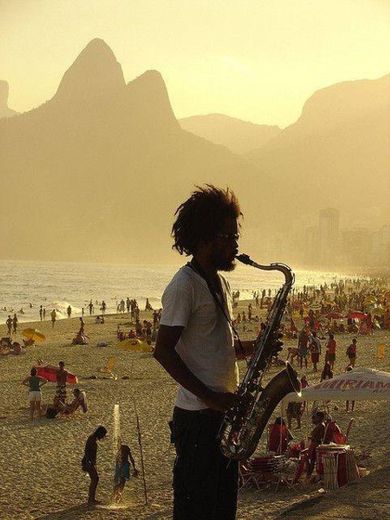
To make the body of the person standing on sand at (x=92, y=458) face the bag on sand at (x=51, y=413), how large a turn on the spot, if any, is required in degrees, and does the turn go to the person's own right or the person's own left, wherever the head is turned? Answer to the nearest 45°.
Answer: approximately 90° to the person's own left

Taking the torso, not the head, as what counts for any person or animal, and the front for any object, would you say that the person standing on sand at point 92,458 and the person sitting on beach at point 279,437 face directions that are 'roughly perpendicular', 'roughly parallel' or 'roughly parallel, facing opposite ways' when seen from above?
roughly perpendicular

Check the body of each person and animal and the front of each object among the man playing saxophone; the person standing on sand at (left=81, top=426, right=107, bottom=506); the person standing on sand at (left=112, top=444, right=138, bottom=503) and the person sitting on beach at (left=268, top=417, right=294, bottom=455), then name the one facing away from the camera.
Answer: the person sitting on beach

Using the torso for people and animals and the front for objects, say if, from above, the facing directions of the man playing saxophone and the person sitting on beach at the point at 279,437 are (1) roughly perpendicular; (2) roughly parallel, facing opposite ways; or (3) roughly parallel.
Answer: roughly perpendicular

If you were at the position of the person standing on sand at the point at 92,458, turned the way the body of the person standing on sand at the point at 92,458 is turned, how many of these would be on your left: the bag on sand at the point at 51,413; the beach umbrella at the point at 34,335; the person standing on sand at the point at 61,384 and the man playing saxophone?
3

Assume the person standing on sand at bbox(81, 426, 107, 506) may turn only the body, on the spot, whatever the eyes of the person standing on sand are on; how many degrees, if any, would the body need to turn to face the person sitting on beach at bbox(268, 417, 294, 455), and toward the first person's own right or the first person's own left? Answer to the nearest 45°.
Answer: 0° — they already face them

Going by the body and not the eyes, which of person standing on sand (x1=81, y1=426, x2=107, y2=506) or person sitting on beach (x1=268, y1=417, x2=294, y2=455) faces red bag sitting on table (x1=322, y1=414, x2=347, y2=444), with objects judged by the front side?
the person standing on sand

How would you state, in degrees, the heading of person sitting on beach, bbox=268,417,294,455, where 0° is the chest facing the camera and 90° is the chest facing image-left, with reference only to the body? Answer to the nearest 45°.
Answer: approximately 180°

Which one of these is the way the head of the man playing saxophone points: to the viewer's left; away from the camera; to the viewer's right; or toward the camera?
to the viewer's right

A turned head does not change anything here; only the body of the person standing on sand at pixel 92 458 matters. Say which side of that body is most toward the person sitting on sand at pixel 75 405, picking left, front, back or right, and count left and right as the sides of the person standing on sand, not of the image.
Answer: left
